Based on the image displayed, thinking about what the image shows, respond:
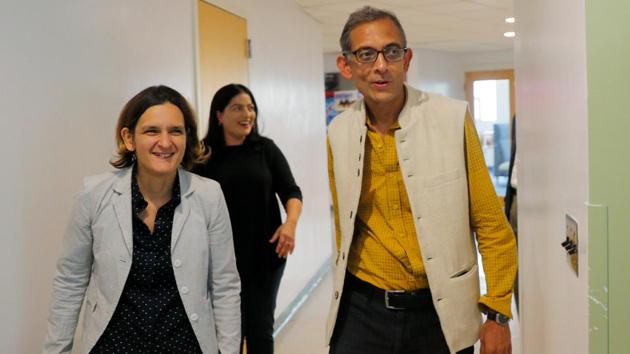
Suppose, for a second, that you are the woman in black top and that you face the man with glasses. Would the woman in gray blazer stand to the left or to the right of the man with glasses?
right

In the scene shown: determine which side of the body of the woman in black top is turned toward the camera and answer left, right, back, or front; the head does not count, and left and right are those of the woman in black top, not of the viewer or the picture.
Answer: front

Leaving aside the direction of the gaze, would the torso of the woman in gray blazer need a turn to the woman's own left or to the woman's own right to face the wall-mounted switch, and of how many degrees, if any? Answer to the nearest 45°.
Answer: approximately 45° to the woman's own left

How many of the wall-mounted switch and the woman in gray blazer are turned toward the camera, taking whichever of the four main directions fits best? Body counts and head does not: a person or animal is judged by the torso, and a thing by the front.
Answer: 1

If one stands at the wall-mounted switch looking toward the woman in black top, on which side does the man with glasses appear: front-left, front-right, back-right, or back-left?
front-left

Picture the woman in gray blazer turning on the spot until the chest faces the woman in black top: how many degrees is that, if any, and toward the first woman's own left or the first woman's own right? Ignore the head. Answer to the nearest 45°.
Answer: approximately 135° to the first woman's own left

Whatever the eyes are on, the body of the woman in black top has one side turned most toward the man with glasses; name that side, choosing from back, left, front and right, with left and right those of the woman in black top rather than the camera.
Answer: front

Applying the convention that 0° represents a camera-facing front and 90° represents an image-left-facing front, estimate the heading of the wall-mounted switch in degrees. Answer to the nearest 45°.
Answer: approximately 90°

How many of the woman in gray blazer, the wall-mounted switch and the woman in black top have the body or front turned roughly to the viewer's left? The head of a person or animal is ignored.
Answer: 1

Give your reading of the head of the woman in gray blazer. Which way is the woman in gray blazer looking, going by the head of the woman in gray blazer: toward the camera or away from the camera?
toward the camera

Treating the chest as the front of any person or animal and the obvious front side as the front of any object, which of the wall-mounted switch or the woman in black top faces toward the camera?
the woman in black top

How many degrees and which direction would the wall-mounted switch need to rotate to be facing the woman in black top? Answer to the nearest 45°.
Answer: approximately 45° to its right

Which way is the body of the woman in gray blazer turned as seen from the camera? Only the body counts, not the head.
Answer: toward the camera

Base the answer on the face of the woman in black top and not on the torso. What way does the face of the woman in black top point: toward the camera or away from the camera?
toward the camera
